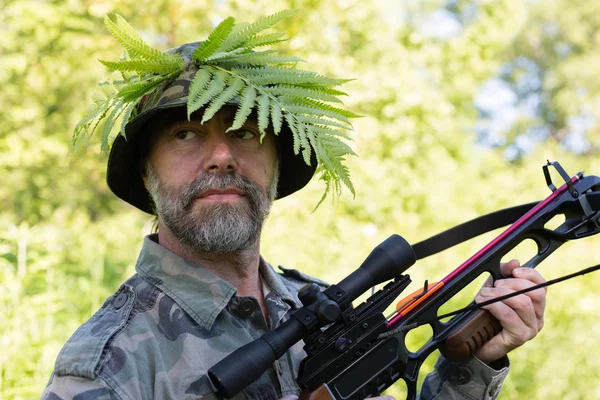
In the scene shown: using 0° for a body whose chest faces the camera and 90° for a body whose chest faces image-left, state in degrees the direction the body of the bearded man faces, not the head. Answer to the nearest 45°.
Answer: approximately 315°
